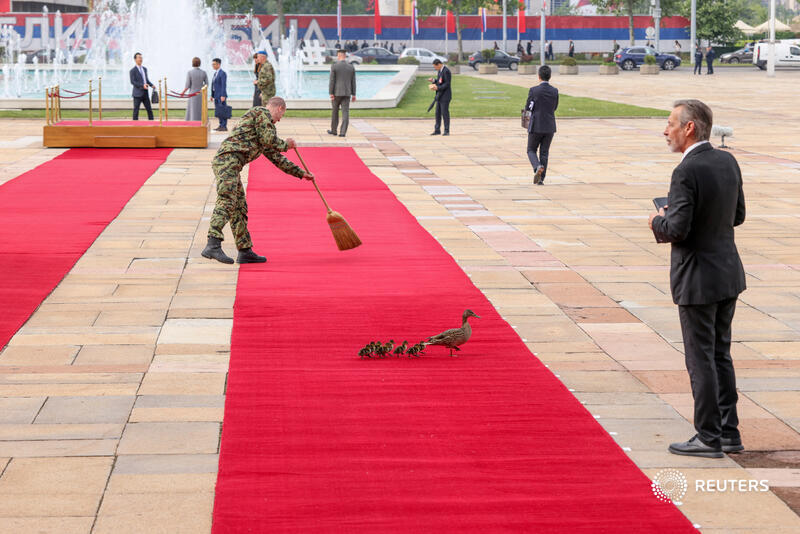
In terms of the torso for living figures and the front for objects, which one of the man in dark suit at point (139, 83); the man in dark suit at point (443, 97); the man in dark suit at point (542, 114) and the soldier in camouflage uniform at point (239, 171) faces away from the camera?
the man in dark suit at point (542, 114)

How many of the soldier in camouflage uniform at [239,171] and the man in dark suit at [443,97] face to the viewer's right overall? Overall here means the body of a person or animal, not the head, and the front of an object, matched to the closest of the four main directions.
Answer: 1

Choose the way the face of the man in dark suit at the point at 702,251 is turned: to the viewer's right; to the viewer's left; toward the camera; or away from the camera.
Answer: to the viewer's left

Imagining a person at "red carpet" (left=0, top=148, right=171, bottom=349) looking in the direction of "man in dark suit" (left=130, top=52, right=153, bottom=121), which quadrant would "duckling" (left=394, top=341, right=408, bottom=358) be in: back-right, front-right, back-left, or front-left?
back-right

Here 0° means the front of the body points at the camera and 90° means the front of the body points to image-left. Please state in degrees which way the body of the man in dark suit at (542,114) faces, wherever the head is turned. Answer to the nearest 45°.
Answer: approximately 180°

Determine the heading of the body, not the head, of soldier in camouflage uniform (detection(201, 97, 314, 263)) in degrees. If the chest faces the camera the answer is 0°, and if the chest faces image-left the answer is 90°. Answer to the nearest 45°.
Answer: approximately 270°

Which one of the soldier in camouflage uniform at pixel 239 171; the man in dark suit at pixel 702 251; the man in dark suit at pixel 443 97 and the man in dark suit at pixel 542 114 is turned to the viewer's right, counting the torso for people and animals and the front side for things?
the soldier in camouflage uniform

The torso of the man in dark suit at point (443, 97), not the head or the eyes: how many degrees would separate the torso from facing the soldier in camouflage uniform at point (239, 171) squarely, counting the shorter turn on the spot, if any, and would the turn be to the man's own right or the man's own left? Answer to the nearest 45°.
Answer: approximately 45° to the man's own left
